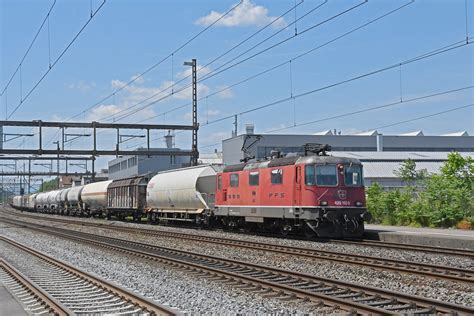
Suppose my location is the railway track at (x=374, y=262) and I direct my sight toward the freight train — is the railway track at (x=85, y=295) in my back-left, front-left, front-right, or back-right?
back-left

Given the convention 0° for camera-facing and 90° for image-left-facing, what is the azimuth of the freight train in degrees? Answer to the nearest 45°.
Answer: approximately 315°

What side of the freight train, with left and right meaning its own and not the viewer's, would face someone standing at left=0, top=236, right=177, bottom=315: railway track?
right

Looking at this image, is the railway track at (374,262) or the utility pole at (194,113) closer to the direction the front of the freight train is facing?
the railway track

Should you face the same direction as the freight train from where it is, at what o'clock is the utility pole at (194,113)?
The utility pole is roughly at 7 o'clock from the freight train.

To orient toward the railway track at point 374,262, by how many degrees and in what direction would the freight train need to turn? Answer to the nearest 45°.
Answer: approximately 45° to its right
